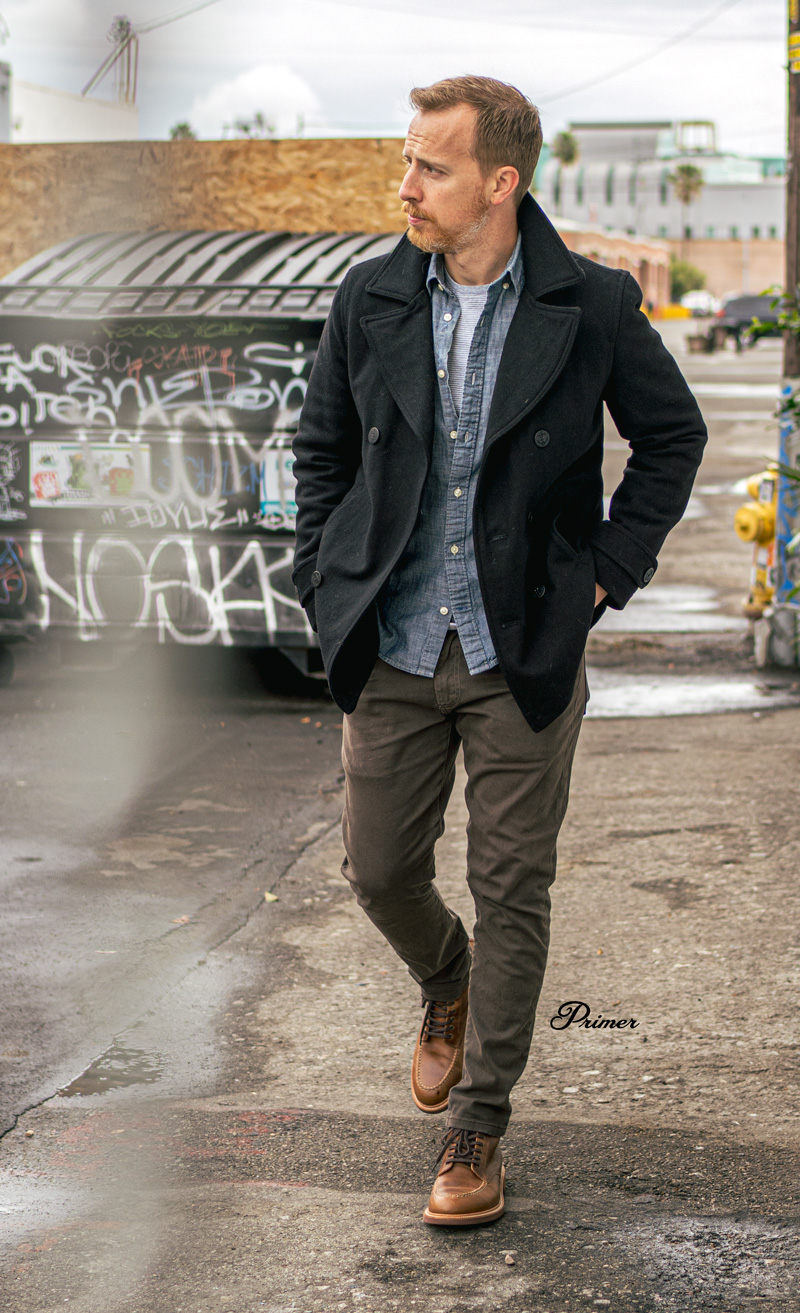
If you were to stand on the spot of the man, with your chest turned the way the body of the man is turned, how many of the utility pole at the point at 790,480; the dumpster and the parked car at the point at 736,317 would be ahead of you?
0

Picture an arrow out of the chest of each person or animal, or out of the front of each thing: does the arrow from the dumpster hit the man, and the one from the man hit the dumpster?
no

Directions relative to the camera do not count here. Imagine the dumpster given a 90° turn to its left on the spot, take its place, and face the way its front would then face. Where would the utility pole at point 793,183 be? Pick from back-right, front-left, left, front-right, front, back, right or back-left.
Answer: front

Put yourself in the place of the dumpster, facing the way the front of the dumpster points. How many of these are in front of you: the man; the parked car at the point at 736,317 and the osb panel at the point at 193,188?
1

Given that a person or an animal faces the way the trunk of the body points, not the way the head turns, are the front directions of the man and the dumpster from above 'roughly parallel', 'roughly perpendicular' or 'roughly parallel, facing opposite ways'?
roughly parallel

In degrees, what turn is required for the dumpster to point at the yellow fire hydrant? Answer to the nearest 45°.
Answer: approximately 90° to its left

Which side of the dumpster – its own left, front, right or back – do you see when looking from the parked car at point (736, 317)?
back

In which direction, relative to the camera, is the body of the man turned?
toward the camera

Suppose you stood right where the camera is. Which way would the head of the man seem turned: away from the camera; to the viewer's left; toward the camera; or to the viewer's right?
to the viewer's left

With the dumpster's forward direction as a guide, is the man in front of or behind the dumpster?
in front

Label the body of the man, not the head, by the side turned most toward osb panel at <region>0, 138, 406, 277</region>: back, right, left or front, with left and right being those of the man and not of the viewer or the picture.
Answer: back

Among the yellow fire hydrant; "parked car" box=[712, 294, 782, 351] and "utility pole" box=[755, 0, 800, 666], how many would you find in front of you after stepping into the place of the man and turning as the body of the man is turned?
0

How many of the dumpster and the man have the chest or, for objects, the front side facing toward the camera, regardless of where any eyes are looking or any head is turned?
2

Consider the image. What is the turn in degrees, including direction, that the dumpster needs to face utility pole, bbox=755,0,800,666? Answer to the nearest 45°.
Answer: approximately 90° to its left

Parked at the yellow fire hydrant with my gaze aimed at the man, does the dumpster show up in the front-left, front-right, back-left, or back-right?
front-right

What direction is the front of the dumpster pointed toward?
toward the camera

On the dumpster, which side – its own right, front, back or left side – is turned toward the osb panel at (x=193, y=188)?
back
